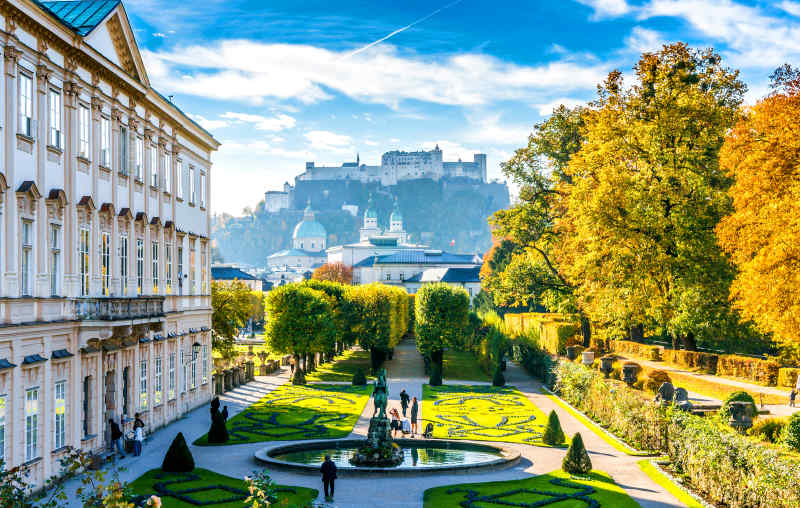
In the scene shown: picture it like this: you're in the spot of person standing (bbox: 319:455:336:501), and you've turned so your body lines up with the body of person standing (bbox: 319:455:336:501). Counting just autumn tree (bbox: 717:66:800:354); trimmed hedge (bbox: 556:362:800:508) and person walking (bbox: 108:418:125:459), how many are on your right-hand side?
2

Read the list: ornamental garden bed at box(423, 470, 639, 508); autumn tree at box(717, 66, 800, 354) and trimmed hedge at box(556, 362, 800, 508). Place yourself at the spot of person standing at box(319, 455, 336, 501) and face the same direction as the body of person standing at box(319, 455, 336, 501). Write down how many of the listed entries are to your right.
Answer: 3

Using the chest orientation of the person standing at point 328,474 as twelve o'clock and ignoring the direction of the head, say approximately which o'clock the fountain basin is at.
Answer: The fountain basin is roughly at 1 o'clock from the person standing.

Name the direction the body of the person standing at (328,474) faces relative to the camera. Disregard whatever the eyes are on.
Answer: away from the camera

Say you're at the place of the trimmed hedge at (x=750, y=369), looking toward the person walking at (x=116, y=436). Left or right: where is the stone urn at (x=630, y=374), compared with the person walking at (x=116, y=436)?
right

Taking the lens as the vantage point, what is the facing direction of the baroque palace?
facing the viewer and to the right of the viewer

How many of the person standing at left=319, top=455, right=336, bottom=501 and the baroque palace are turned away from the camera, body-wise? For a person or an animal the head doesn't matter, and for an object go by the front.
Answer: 1

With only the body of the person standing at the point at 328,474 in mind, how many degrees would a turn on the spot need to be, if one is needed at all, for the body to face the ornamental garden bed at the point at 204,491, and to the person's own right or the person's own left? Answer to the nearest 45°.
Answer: approximately 45° to the person's own left

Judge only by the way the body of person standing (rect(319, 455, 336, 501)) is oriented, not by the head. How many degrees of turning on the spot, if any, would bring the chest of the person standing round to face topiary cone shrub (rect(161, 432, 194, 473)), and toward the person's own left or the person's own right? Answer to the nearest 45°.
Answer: approximately 45° to the person's own left

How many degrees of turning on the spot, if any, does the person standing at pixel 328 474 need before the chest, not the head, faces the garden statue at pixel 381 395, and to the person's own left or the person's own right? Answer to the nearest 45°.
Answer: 0° — they already face it

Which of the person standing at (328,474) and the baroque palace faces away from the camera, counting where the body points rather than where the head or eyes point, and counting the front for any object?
the person standing

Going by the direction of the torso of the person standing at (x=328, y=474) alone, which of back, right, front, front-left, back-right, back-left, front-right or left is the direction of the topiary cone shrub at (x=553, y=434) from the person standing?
front-right

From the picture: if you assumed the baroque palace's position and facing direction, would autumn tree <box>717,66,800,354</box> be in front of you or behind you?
in front

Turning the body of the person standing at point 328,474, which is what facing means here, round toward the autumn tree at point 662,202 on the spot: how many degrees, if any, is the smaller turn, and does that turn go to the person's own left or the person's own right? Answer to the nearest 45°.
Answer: approximately 45° to the person's own right

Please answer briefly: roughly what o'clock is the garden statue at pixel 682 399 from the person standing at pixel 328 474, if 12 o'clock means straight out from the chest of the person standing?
The garden statue is roughly at 2 o'clock from the person standing.
